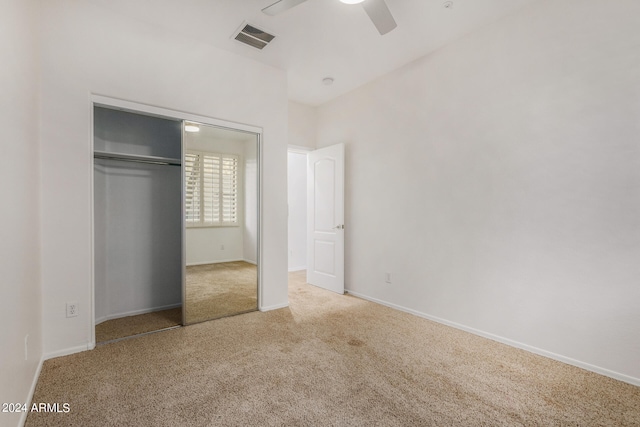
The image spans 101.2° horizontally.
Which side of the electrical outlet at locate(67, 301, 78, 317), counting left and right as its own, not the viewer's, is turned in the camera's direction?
front

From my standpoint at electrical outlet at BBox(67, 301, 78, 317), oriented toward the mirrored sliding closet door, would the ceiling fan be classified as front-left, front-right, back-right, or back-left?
front-right

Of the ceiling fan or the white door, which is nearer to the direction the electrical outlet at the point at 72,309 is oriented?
the ceiling fan

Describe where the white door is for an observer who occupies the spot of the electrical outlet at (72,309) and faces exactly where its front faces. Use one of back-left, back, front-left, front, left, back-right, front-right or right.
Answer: left

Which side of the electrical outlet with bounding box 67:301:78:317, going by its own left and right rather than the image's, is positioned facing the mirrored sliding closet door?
left

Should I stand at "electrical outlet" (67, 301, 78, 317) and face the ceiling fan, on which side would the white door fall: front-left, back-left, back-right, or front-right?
front-left

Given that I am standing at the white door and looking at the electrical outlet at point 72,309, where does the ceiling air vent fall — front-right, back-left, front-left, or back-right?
front-left

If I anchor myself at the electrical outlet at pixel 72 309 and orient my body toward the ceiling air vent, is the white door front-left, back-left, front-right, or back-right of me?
front-left

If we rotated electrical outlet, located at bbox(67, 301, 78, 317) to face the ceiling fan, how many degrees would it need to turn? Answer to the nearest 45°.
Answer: approximately 45° to its left
